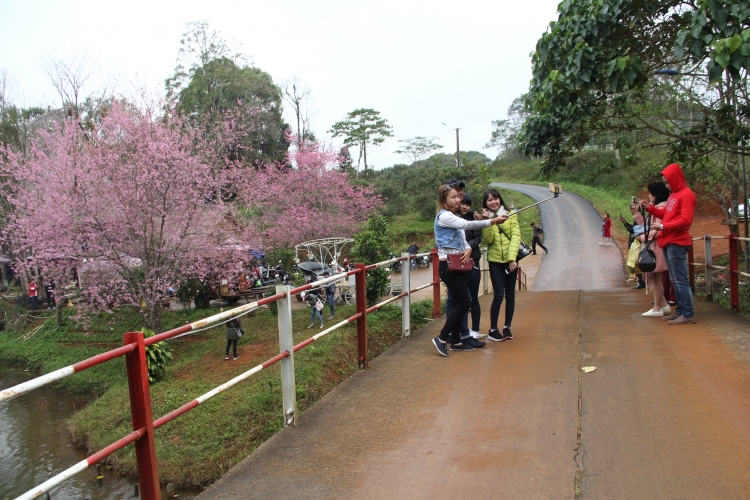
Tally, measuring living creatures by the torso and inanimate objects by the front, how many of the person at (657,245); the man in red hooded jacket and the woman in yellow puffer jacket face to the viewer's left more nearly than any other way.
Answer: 2

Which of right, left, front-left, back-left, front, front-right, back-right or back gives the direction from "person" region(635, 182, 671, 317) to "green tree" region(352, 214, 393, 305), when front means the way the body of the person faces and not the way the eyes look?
front-right

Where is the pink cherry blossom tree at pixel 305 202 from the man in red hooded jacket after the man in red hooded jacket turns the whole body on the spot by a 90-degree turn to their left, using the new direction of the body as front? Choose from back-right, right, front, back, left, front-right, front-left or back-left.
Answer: back-right

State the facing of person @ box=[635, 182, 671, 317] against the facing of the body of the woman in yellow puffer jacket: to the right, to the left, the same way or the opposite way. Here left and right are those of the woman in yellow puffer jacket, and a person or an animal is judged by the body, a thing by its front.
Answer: to the right

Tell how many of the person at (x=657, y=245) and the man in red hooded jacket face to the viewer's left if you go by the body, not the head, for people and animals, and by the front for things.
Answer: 2

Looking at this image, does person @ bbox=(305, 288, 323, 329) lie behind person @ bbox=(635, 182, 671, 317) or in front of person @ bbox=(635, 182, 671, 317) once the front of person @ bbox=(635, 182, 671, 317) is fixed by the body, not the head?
in front

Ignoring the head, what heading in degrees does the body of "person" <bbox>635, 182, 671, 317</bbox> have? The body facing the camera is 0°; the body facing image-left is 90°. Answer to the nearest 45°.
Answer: approximately 90°

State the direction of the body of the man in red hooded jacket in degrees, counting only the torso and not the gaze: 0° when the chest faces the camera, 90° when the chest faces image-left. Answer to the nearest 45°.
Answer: approximately 90°

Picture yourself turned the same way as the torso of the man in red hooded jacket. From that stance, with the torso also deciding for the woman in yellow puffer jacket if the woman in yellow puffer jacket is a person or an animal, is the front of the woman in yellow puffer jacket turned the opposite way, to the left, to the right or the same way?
to the left

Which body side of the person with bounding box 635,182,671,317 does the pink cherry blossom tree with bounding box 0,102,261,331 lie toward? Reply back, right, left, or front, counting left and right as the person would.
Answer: front
